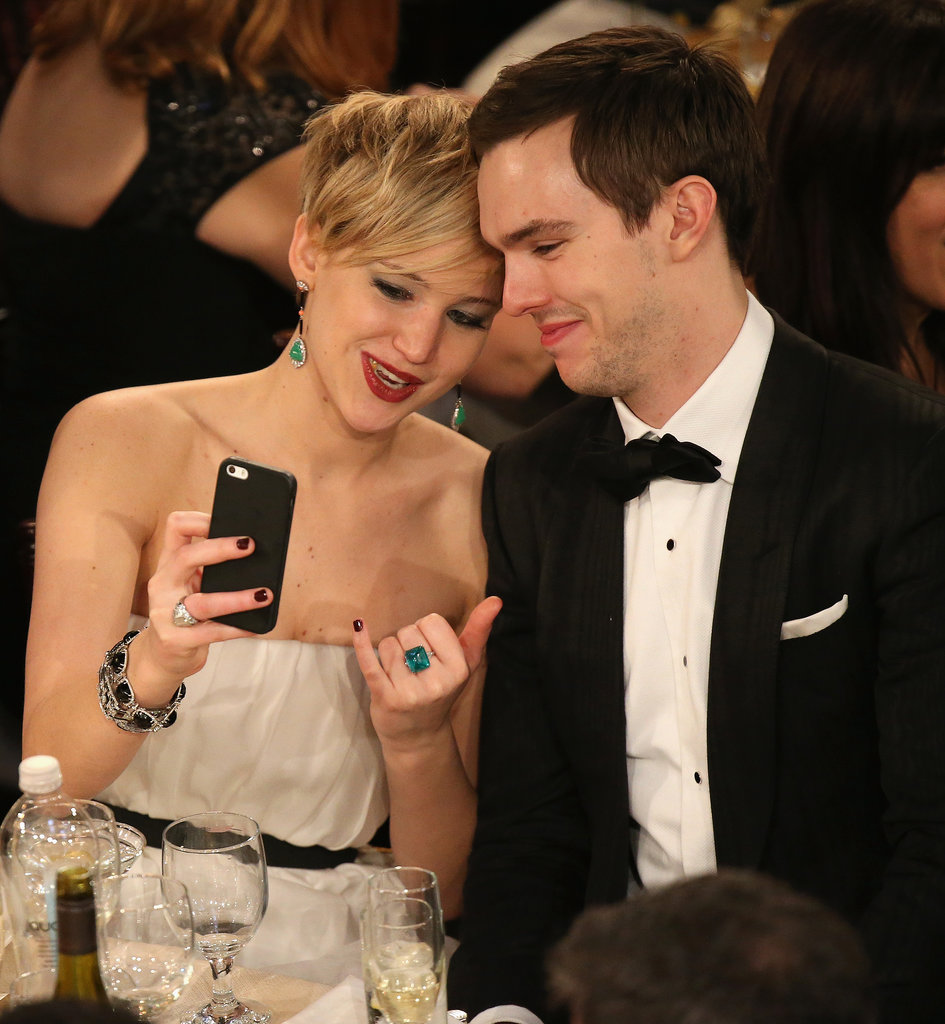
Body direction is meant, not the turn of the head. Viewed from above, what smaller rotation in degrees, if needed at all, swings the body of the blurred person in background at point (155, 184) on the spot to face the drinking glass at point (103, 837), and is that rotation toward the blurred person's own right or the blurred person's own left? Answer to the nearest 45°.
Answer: approximately 180°

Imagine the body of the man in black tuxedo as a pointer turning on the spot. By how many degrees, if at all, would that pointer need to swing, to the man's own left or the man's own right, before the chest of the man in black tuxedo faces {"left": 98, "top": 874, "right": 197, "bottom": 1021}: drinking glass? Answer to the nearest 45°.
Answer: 0° — they already face it

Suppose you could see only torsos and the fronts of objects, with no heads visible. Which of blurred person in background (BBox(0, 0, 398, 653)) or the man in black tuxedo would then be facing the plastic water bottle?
the man in black tuxedo

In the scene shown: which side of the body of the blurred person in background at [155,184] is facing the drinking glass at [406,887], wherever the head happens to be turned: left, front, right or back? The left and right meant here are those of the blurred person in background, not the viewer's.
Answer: back

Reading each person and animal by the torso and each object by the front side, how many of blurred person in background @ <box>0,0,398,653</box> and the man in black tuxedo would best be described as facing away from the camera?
1

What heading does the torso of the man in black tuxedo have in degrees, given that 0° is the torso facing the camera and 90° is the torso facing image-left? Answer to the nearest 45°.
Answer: approximately 45°

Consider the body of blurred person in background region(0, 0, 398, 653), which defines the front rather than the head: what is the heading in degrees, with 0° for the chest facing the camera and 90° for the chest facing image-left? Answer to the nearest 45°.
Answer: approximately 180°

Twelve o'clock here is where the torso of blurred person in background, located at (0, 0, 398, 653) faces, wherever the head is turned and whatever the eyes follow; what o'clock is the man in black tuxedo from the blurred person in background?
The man in black tuxedo is roughly at 5 o'clock from the blurred person in background.

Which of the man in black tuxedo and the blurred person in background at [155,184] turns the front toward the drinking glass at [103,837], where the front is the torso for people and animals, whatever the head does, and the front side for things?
the man in black tuxedo

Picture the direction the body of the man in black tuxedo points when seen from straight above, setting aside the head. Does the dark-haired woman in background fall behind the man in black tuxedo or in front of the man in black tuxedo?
behind

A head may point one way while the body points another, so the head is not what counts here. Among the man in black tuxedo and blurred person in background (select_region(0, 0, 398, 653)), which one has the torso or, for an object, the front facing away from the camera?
the blurred person in background

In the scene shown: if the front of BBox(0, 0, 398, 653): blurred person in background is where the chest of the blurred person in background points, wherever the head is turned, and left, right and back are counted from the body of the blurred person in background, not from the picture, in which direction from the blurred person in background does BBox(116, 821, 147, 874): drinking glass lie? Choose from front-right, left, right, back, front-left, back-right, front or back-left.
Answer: back

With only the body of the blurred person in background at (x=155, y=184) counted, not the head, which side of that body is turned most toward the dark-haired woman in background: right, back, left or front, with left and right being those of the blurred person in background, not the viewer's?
right
